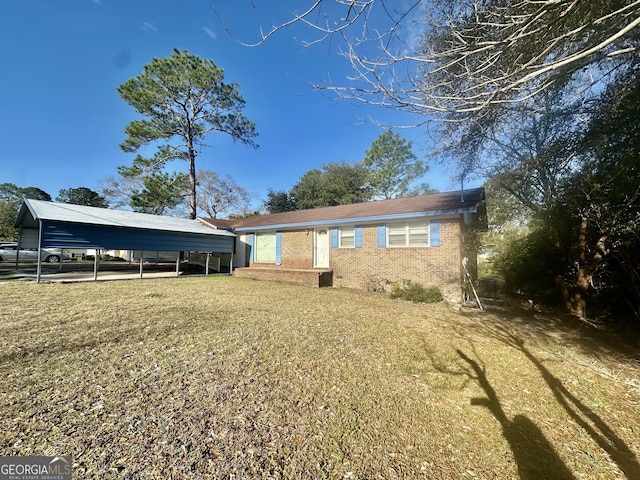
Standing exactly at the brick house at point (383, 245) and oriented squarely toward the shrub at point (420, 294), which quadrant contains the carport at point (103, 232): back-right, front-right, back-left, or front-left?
back-right

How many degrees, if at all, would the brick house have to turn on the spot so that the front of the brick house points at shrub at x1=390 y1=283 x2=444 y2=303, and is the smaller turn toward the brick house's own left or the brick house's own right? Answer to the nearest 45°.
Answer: approximately 90° to the brick house's own left

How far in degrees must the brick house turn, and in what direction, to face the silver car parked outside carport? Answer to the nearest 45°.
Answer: approximately 45° to its right

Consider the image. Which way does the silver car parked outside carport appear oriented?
to the viewer's right

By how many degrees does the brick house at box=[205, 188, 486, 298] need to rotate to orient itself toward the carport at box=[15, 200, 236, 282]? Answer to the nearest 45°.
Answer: approximately 45° to its right
